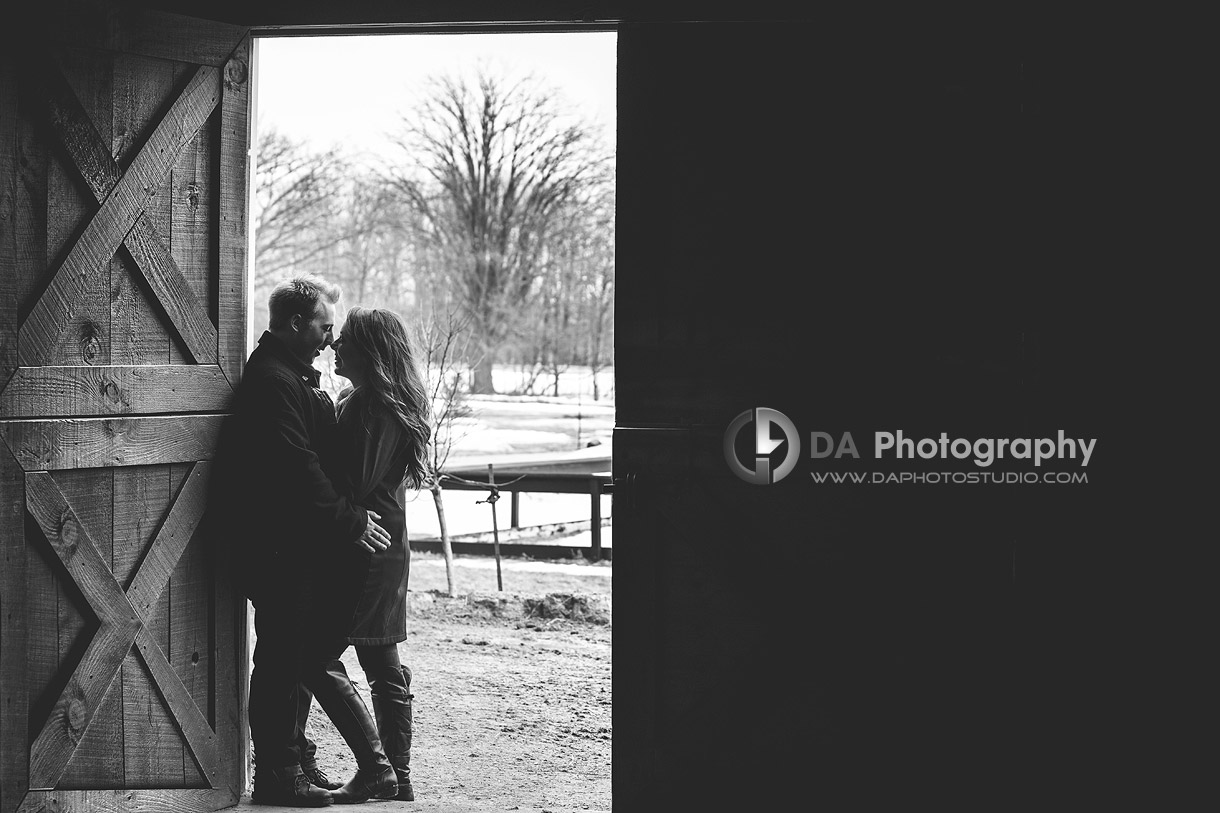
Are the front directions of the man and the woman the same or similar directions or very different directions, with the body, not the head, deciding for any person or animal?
very different directions

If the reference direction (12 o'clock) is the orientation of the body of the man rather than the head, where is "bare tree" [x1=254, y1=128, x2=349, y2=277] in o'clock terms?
The bare tree is roughly at 9 o'clock from the man.

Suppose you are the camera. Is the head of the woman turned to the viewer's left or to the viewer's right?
to the viewer's left

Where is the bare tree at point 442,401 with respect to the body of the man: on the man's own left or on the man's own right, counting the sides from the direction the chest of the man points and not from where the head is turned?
on the man's own left

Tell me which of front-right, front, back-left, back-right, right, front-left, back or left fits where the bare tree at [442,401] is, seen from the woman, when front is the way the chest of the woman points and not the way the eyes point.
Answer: right

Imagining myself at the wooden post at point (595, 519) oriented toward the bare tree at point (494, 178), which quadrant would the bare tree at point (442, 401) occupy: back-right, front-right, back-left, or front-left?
back-left

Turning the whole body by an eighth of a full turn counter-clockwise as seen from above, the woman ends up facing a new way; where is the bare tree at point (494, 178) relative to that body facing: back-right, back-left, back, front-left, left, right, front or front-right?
back-right

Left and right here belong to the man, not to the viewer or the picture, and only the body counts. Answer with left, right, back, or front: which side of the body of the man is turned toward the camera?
right

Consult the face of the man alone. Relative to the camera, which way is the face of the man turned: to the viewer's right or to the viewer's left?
to the viewer's right

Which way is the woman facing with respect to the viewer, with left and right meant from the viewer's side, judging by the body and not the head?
facing to the left of the viewer

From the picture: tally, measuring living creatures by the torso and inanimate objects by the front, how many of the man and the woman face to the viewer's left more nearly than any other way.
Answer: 1

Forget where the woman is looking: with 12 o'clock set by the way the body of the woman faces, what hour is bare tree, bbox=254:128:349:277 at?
The bare tree is roughly at 3 o'clock from the woman.

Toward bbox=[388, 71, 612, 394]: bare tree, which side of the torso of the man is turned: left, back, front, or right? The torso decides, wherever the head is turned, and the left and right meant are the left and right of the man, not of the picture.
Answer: left
